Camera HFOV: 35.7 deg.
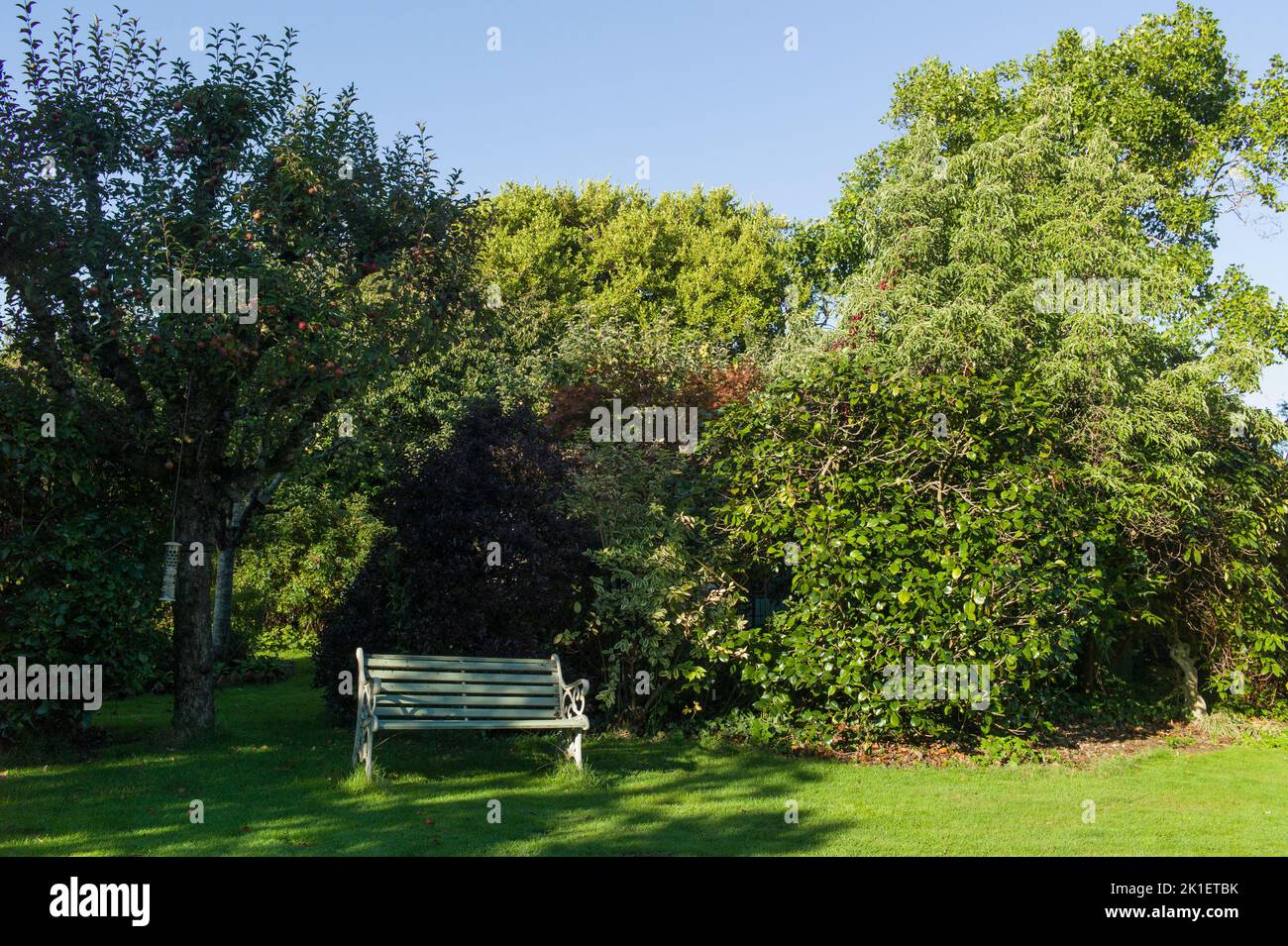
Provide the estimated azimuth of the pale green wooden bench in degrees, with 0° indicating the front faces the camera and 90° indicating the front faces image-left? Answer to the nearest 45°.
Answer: approximately 0°

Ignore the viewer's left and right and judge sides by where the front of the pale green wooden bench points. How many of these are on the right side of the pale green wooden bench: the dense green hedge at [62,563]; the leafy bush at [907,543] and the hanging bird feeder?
2

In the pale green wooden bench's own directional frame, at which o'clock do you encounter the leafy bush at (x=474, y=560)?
The leafy bush is roughly at 6 o'clock from the pale green wooden bench.

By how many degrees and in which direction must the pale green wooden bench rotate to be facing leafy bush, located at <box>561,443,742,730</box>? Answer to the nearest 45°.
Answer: approximately 135° to its left

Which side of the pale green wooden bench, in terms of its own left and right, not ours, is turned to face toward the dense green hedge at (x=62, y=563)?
right
